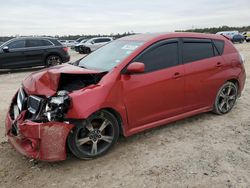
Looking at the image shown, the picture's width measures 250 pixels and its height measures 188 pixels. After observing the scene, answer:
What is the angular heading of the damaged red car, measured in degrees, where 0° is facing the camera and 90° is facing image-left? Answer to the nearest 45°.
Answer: approximately 45°

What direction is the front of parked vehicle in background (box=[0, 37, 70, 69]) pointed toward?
to the viewer's left

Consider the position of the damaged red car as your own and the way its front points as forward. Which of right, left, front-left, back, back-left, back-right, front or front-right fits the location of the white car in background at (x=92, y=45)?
back-right

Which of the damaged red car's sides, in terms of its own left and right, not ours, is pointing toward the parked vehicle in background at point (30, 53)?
right

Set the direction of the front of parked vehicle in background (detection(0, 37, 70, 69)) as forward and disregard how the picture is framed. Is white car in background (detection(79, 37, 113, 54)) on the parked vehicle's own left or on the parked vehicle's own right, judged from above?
on the parked vehicle's own right
